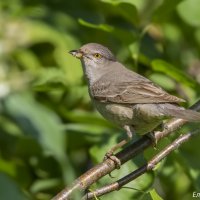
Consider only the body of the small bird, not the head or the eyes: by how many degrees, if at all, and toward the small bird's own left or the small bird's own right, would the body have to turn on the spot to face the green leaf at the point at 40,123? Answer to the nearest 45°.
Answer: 0° — it already faces it

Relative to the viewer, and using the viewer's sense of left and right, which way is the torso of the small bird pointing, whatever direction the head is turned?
facing to the left of the viewer

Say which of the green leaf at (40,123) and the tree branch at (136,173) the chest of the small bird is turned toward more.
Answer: the green leaf
